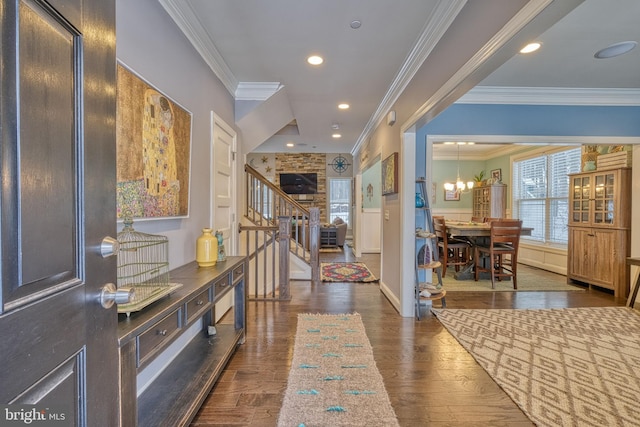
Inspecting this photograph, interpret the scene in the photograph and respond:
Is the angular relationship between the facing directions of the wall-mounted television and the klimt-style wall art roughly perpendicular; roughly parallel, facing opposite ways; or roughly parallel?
roughly perpendicular

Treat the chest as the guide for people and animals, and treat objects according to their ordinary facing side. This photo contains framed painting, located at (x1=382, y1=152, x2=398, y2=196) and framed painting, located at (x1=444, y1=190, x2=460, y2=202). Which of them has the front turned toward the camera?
framed painting, located at (x1=444, y1=190, x2=460, y2=202)

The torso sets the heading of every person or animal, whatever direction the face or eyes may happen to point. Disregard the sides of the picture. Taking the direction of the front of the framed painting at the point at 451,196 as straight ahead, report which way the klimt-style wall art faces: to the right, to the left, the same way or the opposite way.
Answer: to the left

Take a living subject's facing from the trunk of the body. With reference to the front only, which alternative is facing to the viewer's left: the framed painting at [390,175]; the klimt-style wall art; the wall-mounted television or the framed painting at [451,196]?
the framed painting at [390,175]

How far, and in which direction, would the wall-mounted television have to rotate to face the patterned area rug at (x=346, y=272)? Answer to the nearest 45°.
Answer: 0° — it already faces it

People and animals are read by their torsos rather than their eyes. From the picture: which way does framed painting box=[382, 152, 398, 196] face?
to the viewer's left

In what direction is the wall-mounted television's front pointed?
toward the camera

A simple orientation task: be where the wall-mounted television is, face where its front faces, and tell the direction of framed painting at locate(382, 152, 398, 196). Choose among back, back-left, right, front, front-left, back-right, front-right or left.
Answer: front

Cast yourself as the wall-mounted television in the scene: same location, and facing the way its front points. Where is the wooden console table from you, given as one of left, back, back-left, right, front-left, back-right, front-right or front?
front

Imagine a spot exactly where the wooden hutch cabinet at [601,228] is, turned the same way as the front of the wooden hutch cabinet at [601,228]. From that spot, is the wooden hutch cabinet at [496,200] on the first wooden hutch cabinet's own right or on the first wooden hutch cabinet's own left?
on the first wooden hutch cabinet's own right

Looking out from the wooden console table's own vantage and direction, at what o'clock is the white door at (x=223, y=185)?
The white door is roughly at 8 o'clock from the wooden console table.

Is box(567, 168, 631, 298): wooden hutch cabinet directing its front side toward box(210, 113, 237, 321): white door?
yes

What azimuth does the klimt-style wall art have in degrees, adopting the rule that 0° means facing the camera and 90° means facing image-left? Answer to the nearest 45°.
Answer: approximately 315°

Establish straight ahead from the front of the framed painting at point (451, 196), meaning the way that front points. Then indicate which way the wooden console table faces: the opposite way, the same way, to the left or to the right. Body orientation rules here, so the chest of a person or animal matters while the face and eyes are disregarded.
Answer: to the left

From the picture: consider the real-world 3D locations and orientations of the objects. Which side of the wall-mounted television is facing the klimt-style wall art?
front
